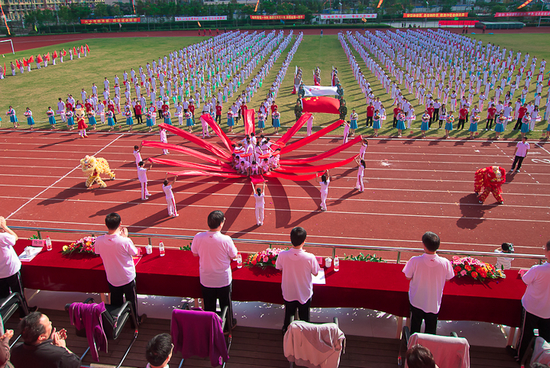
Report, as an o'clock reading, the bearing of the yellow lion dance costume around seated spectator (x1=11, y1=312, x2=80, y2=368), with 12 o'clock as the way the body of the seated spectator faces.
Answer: The yellow lion dance costume is roughly at 11 o'clock from the seated spectator.

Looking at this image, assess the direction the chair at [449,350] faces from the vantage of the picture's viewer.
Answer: facing away from the viewer

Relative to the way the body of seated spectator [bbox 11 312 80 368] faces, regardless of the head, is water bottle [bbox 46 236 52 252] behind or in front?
in front

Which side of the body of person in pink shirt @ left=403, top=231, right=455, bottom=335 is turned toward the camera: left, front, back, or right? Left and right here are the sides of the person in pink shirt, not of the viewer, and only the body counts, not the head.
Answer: back

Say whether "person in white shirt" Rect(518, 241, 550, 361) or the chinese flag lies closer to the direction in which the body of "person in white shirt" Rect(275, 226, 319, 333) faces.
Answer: the chinese flag

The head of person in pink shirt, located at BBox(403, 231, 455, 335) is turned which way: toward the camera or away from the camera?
away from the camera

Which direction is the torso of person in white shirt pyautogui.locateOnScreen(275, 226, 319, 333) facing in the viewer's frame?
away from the camera

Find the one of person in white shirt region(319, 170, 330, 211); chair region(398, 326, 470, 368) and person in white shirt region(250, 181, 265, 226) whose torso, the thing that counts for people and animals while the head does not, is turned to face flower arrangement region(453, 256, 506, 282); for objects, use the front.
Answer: the chair
